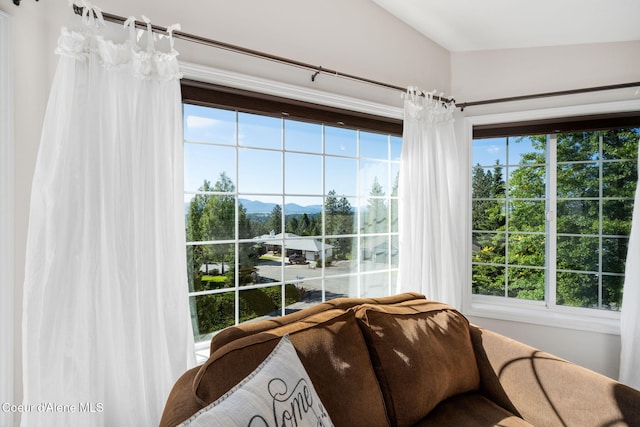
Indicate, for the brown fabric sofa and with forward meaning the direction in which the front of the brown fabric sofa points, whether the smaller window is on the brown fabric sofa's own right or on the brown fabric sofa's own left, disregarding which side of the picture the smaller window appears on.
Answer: on the brown fabric sofa's own left

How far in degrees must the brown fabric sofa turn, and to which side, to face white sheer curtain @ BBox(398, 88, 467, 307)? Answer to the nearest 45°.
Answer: approximately 135° to its left

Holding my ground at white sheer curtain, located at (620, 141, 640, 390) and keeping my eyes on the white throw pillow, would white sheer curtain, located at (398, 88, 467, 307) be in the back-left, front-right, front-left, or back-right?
front-right

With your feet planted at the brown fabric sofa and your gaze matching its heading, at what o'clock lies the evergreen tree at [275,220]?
The evergreen tree is roughly at 6 o'clock from the brown fabric sofa.

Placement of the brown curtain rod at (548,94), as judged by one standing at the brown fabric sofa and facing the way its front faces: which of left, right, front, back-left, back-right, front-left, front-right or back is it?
left

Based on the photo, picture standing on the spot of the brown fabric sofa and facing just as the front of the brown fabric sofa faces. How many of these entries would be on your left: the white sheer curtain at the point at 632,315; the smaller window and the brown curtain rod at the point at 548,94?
3

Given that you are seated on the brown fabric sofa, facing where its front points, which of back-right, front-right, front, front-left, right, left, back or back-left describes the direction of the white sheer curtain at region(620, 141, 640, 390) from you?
left

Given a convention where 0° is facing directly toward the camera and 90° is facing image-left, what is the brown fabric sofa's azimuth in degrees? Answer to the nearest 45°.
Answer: approximately 315°
